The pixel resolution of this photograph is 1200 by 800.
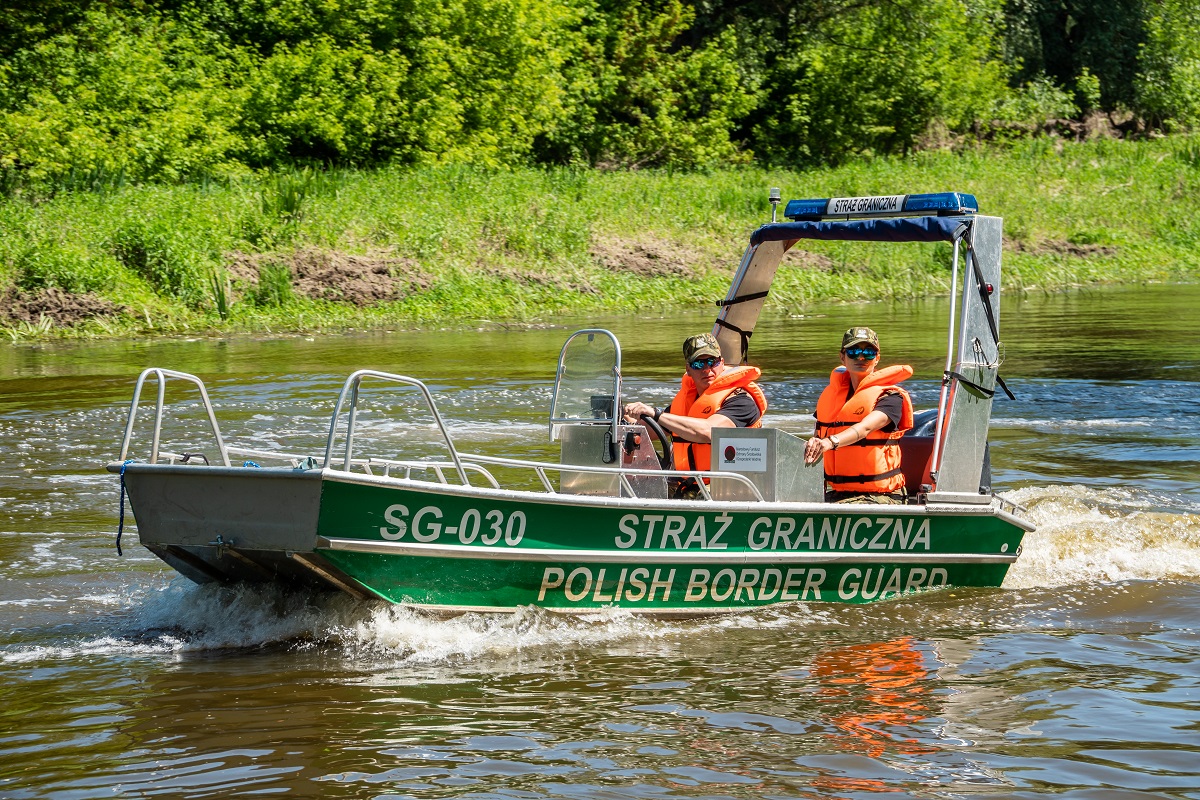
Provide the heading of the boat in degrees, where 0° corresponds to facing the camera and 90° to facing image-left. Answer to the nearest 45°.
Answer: approximately 45°

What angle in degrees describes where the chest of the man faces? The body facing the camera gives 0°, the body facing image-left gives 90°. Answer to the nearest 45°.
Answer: approximately 45°
